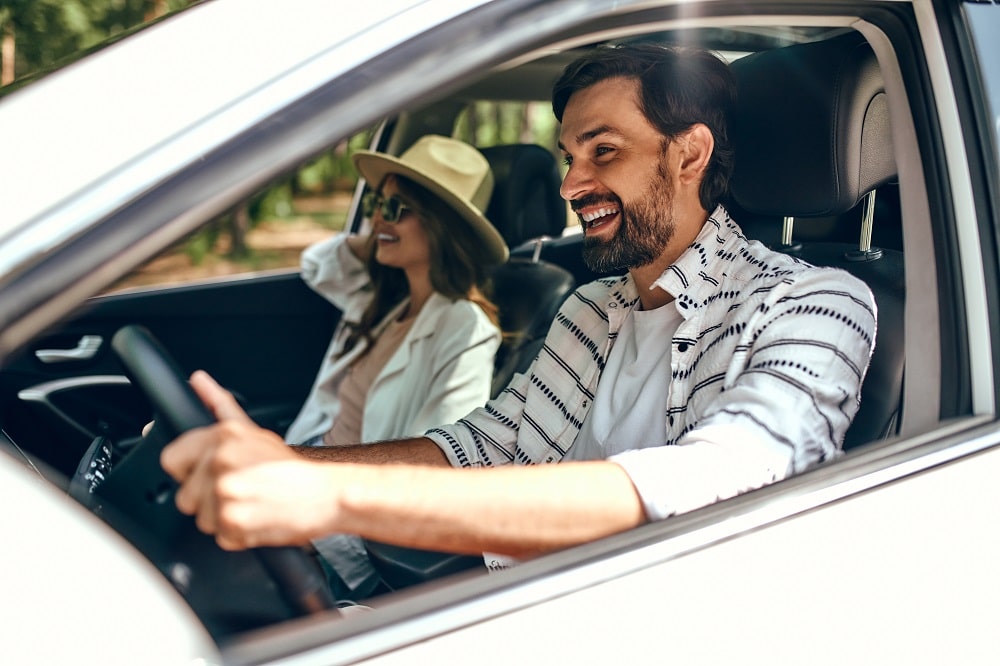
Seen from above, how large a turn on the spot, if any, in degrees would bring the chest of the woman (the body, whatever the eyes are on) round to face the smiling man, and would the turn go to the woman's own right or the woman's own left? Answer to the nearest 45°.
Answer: approximately 45° to the woman's own left

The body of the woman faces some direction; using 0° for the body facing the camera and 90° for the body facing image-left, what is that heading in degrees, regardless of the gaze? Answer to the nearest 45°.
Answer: approximately 45°

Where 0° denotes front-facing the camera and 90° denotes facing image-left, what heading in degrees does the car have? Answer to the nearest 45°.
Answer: approximately 45°

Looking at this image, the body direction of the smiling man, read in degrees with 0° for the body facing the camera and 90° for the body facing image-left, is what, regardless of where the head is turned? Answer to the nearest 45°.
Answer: approximately 45°

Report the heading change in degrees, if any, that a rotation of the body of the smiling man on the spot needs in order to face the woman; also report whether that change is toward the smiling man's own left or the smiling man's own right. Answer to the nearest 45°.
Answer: approximately 135° to the smiling man's own right

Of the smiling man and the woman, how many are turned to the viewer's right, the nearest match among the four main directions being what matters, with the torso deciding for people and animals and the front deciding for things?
0
